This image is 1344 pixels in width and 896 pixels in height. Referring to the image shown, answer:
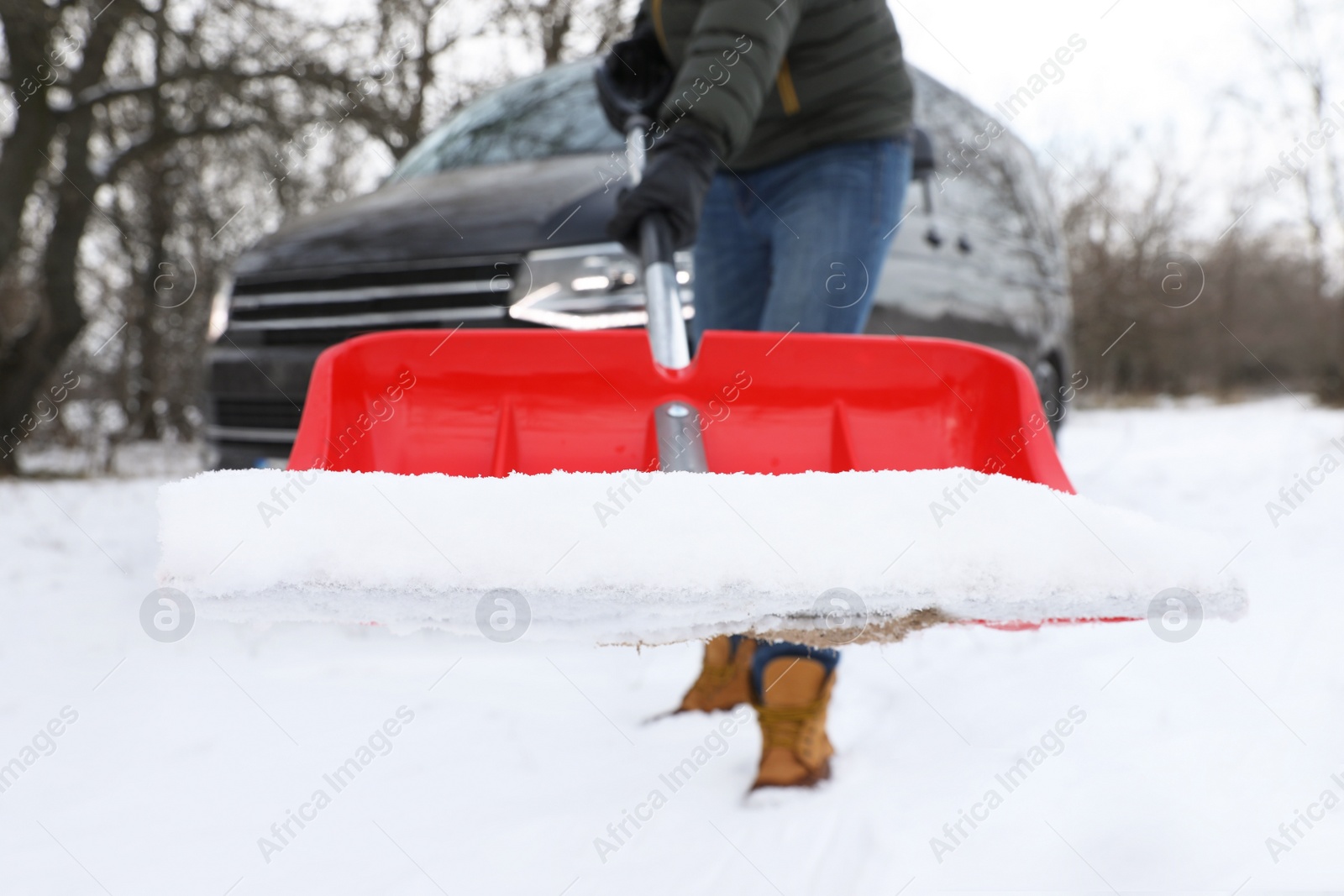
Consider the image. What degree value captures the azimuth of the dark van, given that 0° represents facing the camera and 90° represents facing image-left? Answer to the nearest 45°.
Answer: approximately 45°

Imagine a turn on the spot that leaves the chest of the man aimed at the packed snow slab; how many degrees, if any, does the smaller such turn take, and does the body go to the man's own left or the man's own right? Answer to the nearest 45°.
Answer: approximately 45° to the man's own left

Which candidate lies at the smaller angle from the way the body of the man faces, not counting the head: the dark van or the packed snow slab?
the packed snow slab

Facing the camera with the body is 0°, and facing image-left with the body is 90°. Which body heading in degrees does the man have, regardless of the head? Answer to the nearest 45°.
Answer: approximately 45°

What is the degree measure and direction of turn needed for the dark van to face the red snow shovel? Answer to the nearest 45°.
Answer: approximately 45° to its left

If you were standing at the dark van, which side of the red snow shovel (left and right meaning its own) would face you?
back
